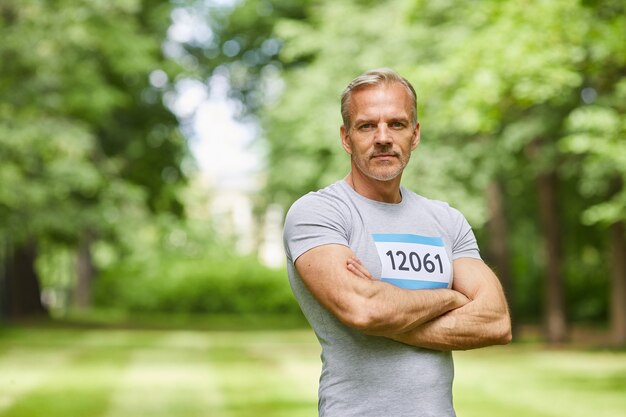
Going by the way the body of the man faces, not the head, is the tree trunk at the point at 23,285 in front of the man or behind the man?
behind

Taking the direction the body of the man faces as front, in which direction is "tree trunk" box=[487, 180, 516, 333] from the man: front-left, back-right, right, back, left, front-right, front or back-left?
back-left

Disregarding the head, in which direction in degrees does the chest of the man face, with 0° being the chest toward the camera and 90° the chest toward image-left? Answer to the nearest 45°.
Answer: approximately 315°

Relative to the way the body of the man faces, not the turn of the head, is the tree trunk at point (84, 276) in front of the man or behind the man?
behind

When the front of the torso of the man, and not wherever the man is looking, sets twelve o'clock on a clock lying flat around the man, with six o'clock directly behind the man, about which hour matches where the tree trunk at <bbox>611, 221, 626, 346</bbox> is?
The tree trunk is roughly at 8 o'clock from the man.
